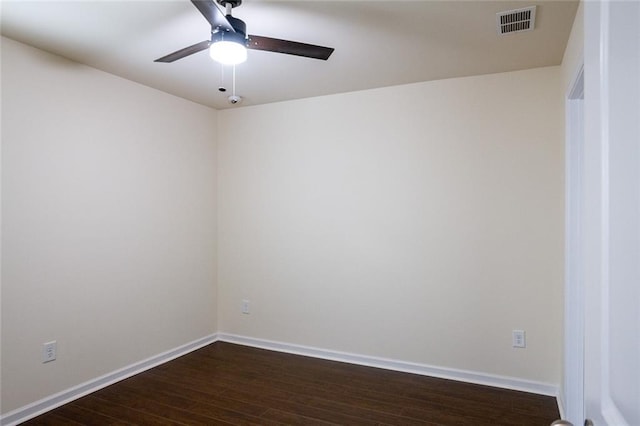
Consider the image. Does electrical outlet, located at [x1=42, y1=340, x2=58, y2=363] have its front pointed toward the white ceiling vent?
yes

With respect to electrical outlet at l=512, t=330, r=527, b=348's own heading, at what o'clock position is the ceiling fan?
The ceiling fan is roughly at 1 o'clock from the electrical outlet.

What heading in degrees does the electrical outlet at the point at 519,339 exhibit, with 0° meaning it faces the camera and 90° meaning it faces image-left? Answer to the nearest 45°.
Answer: approximately 0°

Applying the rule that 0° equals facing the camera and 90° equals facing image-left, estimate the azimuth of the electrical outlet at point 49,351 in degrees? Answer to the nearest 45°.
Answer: approximately 315°
